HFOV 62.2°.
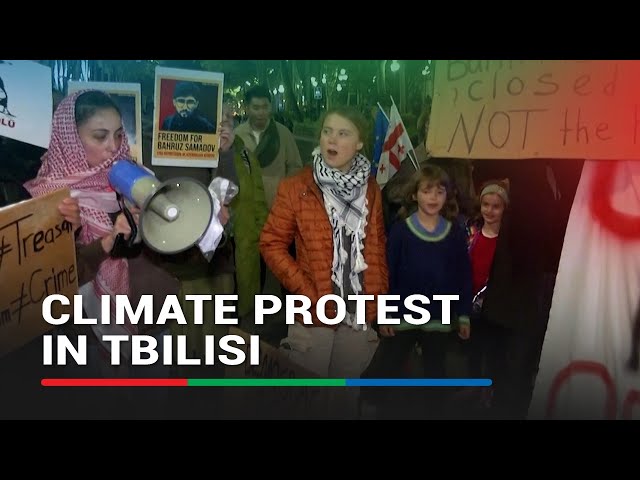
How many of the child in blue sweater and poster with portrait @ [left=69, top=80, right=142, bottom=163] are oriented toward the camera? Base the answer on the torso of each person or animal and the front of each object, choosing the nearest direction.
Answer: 2

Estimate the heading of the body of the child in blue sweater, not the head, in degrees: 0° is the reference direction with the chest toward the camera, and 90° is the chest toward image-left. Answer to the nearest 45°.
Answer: approximately 0°

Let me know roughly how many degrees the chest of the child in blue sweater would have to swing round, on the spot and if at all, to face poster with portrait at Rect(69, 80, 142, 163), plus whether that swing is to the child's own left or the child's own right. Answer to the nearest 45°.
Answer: approximately 90° to the child's own right

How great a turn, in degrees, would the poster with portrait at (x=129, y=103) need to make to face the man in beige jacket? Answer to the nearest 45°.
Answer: approximately 90° to its left

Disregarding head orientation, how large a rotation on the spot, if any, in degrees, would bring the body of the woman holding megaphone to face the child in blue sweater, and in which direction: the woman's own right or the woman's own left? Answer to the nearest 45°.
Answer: approximately 45° to the woman's own left

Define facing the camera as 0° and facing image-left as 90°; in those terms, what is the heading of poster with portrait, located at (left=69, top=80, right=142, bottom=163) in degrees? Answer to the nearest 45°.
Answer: approximately 0°

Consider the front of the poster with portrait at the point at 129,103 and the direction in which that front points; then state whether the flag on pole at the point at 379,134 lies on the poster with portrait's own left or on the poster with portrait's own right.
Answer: on the poster with portrait's own left

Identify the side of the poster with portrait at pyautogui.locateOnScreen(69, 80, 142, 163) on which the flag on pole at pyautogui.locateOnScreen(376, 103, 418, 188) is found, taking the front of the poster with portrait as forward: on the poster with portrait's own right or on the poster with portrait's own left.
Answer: on the poster with portrait's own left
